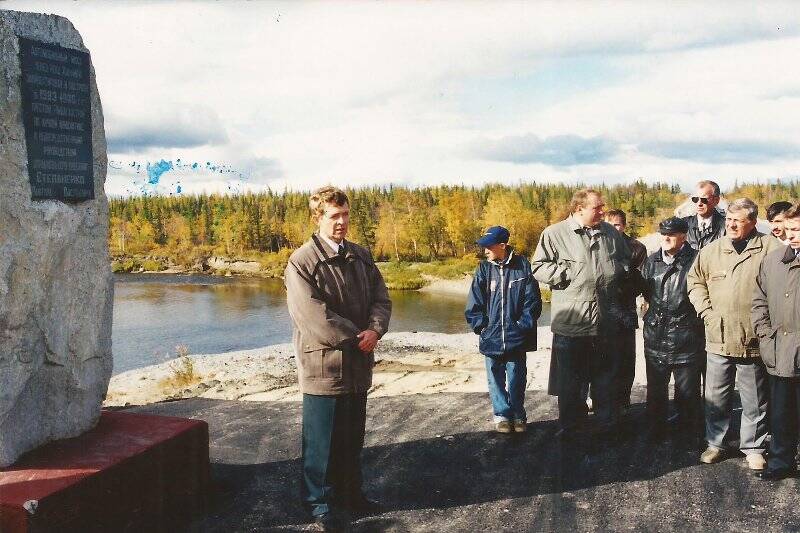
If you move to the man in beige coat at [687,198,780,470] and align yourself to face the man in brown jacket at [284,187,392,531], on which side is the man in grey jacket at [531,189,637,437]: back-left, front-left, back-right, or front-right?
front-right

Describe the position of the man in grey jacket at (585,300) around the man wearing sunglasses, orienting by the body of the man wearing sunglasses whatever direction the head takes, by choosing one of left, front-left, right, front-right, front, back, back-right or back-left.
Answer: front

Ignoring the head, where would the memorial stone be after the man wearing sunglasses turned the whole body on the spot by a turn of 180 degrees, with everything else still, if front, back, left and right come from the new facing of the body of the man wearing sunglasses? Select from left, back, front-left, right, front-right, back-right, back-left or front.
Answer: back

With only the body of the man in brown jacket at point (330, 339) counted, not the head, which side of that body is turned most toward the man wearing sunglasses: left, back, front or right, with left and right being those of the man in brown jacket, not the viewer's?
left

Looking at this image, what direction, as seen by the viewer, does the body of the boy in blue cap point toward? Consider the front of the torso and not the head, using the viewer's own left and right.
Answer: facing the viewer

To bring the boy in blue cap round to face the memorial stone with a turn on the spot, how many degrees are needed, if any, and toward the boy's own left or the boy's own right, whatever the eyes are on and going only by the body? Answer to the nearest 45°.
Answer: approximately 45° to the boy's own right

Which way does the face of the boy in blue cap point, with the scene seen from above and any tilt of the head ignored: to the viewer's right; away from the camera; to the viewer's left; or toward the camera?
to the viewer's left

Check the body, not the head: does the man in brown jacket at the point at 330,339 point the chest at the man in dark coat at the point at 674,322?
no

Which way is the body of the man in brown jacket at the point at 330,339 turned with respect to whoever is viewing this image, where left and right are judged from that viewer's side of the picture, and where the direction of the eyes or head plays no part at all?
facing the viewer and to the right of the viewer

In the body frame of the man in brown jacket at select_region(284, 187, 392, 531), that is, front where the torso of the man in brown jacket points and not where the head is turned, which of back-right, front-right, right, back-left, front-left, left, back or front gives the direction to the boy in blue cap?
left

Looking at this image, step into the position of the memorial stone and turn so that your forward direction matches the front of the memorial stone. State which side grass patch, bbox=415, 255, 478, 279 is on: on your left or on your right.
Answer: on your left

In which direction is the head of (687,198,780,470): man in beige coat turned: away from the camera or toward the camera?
toward the camera

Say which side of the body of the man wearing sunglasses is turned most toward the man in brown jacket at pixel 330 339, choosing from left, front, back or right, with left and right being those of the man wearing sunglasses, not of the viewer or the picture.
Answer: front

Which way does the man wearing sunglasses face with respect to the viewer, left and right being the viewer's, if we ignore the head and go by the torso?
facing the viewer and to the left of the viewer
